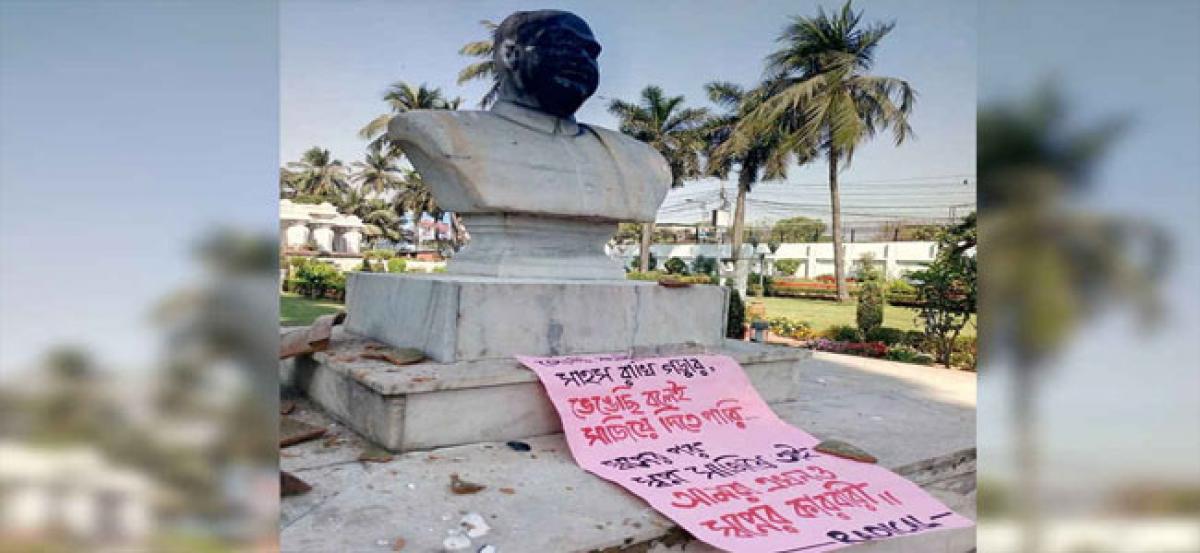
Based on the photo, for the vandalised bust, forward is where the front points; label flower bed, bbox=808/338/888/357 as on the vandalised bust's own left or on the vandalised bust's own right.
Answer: on the vandalised bust's own left

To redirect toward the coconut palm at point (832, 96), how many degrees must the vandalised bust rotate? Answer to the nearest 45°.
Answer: approximately 90° to its left

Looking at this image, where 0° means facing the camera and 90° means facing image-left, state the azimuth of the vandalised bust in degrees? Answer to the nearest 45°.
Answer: approximately 315°

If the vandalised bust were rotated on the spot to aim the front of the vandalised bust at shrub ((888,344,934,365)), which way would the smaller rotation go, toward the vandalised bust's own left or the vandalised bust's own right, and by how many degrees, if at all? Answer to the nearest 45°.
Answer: approximately 90° to the vandalised bust's own left

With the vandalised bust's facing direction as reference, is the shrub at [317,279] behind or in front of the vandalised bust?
behind

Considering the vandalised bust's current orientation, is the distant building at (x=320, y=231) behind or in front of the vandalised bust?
behind

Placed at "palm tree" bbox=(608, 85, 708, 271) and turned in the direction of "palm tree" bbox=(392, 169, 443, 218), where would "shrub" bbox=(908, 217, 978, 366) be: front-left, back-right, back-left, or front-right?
back-left

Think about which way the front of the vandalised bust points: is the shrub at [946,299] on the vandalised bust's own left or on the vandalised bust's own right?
on the vandalised bust's own left

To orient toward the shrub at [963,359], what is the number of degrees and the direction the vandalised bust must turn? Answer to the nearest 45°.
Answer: approximately 90° to its left

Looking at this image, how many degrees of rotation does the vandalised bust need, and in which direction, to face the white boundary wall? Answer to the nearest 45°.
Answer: approximately 90° to its left
